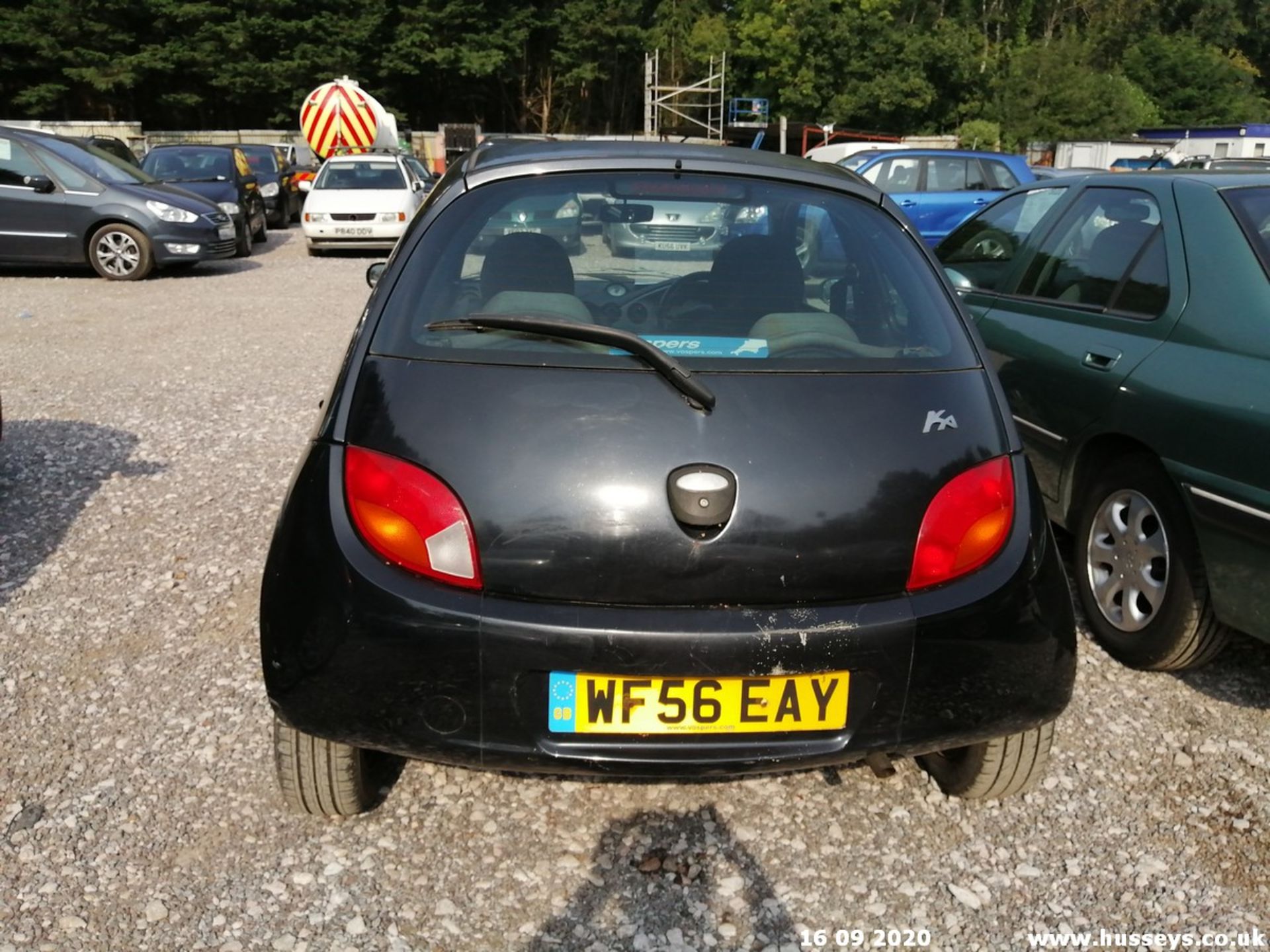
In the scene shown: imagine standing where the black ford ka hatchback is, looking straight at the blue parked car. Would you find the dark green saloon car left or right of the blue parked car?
right

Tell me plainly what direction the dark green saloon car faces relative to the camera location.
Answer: facing away from the viewer and to the left of the viewer

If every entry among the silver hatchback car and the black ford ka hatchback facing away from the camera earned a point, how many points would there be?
1

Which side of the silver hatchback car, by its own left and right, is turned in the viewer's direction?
front

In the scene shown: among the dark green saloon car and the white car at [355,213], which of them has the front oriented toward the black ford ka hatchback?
the white car

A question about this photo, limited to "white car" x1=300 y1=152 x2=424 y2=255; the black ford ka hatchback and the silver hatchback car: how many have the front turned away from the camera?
1

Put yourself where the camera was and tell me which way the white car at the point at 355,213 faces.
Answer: facing the viewer

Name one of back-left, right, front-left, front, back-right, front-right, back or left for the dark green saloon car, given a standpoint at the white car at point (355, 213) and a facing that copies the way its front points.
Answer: front

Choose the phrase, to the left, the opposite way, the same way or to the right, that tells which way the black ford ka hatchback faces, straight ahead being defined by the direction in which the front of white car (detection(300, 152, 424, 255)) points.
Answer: the opposite way

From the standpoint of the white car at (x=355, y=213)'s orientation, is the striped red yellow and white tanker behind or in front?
behind

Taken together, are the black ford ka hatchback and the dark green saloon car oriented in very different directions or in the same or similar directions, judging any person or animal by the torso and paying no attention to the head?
same or similar directions

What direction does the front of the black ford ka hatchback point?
away from the camera

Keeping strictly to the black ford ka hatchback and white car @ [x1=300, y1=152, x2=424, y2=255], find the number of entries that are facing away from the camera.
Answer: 1

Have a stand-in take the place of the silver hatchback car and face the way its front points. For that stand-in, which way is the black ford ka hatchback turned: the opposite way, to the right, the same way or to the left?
the opposite way
